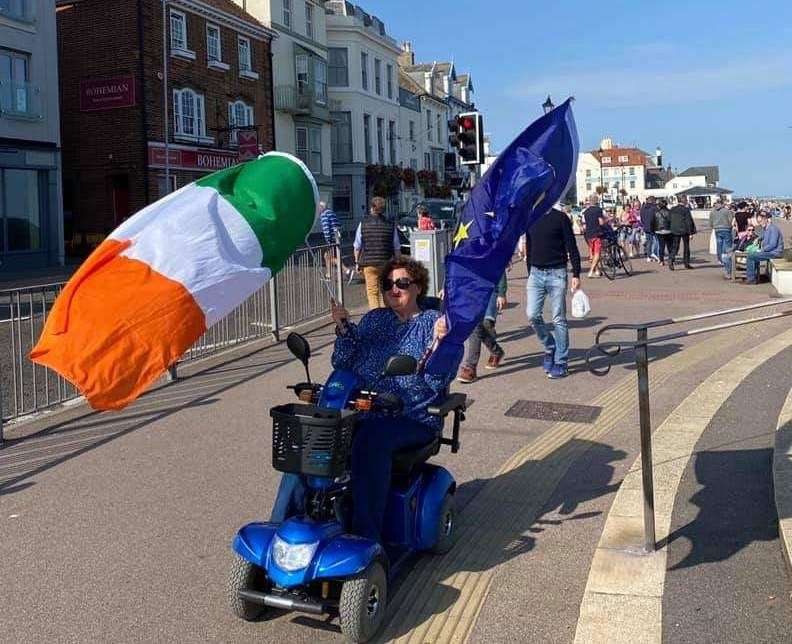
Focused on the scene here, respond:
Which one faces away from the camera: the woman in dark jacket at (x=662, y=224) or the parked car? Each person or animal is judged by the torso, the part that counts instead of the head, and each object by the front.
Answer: the woman in dark jacket

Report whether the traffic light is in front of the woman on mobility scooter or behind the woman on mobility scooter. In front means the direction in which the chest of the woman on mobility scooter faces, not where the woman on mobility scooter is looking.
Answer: behind

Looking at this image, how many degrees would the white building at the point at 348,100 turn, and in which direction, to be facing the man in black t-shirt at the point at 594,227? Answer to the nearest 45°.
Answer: approximately 45° to its right

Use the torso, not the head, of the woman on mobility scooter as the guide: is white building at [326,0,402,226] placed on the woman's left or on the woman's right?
on the woman's right

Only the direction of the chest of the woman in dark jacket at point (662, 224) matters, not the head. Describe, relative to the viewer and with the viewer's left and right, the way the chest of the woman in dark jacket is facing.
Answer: facing away from the viewer

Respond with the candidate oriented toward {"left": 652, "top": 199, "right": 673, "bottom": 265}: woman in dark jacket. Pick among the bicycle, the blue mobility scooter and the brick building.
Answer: the brick building

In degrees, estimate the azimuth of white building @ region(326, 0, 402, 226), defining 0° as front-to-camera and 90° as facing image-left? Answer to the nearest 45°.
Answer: approximately 315°

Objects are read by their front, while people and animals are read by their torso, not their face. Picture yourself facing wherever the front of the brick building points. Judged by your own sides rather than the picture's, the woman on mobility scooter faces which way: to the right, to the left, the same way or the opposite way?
to the right
